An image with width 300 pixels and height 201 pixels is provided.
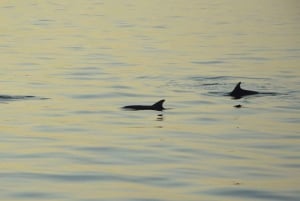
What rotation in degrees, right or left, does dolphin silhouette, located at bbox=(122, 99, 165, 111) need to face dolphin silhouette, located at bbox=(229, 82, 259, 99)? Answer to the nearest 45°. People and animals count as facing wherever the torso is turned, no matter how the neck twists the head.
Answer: approximately 135° to its right

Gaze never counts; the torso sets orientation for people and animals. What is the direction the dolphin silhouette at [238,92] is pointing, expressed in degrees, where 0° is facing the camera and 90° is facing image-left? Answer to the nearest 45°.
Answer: approximately 90°

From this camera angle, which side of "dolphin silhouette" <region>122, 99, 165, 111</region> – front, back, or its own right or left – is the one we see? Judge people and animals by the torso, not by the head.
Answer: left

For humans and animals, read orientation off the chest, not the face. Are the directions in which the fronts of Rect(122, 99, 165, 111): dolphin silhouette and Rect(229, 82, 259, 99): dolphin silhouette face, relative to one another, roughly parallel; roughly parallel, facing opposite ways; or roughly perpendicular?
roughly parallel

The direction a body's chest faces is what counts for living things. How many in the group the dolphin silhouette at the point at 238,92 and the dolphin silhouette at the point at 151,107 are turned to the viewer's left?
2

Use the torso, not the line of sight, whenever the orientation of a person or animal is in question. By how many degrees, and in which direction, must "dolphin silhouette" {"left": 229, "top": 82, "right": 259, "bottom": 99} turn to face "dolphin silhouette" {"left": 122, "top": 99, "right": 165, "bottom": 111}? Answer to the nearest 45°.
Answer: approximately 45° to its left
